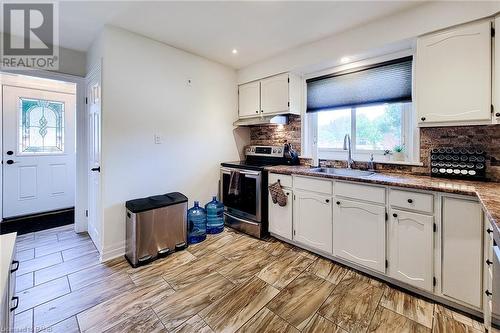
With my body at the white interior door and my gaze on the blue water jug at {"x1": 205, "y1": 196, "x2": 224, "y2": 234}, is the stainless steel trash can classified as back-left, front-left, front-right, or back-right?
front-right

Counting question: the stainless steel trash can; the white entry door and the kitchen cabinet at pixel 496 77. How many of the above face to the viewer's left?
1

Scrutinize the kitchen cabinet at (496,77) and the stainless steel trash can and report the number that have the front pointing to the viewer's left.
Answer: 1

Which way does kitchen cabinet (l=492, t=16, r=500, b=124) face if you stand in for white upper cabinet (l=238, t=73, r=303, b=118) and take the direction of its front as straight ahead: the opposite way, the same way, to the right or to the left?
to the right

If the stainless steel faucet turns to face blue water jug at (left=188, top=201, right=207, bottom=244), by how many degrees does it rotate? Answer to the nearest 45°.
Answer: approximately 45° to its right

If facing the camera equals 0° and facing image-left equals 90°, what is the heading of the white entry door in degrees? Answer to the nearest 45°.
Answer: approximately 315°

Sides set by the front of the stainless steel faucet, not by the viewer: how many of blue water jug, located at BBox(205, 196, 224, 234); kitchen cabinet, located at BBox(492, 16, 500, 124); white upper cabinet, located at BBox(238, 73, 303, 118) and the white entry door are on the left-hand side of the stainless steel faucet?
1

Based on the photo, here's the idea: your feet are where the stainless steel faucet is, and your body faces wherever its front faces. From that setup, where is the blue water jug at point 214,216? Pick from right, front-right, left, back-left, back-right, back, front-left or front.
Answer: front-right

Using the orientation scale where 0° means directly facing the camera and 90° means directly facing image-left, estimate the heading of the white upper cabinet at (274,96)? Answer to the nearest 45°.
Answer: approximately 45°

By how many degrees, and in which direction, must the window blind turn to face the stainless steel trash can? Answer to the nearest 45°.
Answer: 0° — it already faces it

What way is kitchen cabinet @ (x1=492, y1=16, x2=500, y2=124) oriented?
to the viewer's left

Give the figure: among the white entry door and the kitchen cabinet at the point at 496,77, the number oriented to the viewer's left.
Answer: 1

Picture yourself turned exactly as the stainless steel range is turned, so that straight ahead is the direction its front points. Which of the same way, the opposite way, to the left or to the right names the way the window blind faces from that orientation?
the same way
